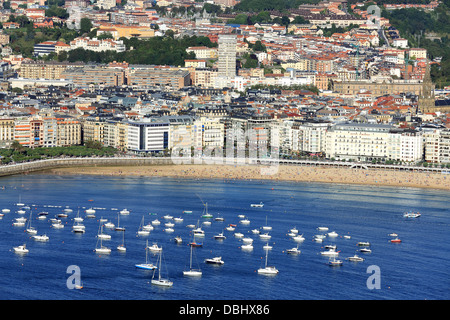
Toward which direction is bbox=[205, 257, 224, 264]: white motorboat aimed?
to the viewer's left

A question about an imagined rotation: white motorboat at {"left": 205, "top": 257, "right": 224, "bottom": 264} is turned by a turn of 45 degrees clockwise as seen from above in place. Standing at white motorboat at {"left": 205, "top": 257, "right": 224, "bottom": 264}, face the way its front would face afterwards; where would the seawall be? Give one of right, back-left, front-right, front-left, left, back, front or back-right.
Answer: front-right

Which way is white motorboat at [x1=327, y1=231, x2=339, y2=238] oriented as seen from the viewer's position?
to the viewer's right
